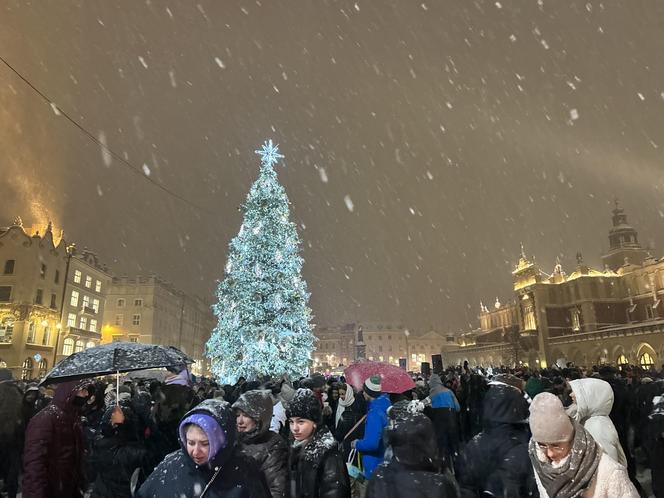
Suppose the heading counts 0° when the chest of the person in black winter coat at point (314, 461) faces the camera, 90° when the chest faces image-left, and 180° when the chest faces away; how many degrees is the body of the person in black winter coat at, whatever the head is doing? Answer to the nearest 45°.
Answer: approximately 45°

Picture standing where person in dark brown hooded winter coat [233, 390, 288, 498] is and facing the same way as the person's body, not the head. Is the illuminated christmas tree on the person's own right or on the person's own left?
on the person's own right

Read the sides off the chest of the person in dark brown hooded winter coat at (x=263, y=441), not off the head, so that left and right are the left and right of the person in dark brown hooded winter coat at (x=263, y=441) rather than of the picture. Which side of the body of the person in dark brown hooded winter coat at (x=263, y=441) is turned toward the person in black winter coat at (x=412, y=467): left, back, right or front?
left

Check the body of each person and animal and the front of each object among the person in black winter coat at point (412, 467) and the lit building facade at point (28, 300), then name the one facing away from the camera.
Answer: the person in black winter coat

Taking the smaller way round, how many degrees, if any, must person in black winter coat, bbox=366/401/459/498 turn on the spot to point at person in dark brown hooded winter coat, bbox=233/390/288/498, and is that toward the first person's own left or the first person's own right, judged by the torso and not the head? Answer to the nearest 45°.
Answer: approximately 45° to the first person's own left

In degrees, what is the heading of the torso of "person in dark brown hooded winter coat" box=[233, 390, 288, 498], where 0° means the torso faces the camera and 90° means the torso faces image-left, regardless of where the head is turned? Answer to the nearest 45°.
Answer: approximately 45°

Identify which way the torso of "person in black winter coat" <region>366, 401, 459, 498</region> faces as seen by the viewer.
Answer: away from the camera

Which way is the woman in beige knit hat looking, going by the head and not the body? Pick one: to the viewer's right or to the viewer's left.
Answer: to the viewer's left

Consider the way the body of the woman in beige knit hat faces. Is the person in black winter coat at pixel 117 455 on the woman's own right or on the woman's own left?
on the woman's own right
